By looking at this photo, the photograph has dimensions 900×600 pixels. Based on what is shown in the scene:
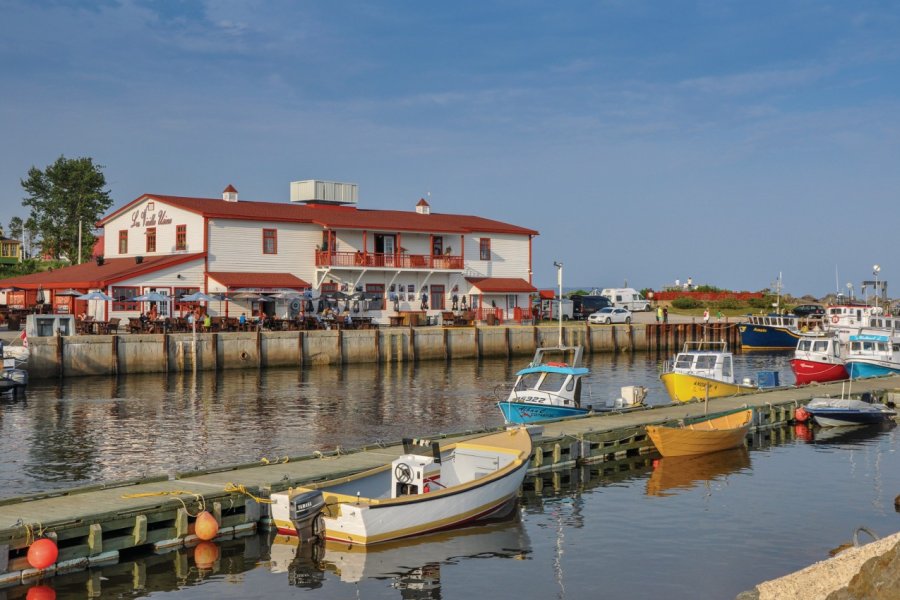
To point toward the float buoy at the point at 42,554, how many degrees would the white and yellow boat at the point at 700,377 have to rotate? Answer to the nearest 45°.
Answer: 0° — it already faces it

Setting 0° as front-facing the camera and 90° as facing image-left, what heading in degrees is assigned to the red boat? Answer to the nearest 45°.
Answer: approximately 45°

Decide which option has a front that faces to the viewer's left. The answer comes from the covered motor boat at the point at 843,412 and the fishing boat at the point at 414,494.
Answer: the covered motor boat at the point at 843,412

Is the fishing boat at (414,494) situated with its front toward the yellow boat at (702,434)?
yes

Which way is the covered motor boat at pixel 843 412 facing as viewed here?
to the viewer's left

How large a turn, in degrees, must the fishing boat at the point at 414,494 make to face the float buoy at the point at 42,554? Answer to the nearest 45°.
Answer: approximately 180°

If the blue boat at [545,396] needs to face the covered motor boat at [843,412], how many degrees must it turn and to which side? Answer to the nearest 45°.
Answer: approximately 135° to its left

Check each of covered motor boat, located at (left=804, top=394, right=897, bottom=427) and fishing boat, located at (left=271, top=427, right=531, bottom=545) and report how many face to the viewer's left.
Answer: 1

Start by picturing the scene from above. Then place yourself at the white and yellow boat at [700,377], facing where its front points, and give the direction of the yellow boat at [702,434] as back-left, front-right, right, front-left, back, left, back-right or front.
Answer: front-left
